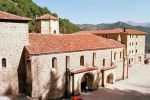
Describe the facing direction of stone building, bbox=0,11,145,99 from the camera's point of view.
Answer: facing the viewer and to the right of the viewer
